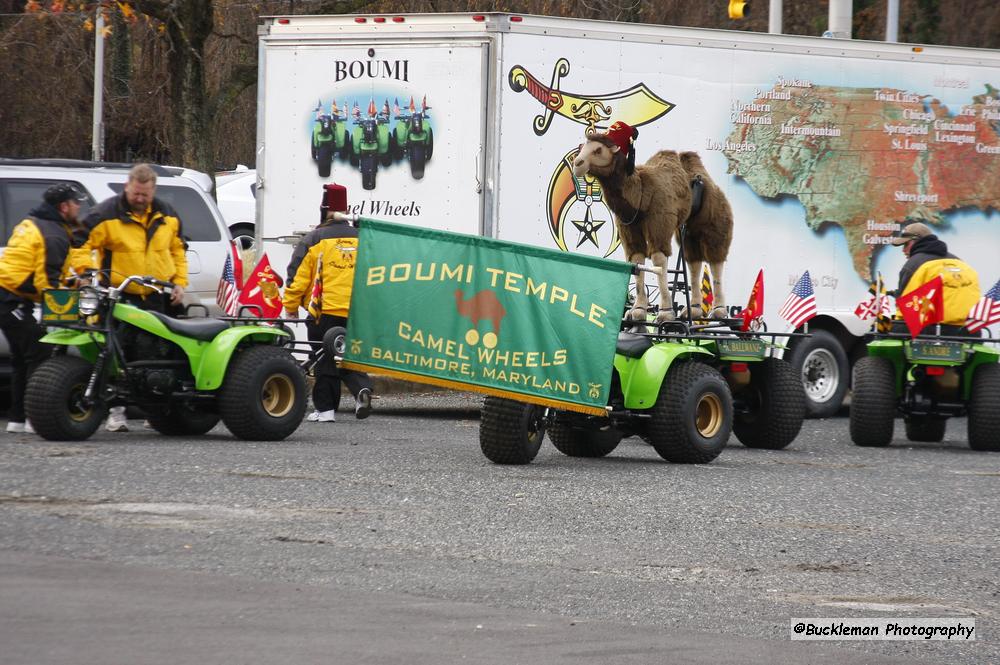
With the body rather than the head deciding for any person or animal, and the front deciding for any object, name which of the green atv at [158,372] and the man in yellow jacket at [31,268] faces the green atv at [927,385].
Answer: the man in yellow jacket

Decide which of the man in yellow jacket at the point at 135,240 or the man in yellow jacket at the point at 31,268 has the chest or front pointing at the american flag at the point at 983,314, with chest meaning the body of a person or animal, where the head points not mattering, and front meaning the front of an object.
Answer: the man in yellow jacket at the point at 31,268

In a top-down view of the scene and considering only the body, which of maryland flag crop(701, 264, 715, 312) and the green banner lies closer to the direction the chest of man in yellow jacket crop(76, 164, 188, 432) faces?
the green banner

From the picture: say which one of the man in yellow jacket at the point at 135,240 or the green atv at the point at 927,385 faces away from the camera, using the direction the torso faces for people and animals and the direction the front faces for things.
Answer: the green atv

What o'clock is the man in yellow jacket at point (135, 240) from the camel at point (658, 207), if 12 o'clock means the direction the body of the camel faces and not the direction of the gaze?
The man in yellow jacket is roughly at 1 o'clock from the camel.

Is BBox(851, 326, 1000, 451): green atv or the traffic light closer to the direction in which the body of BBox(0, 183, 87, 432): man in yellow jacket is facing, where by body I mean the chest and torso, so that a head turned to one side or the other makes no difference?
the green atv

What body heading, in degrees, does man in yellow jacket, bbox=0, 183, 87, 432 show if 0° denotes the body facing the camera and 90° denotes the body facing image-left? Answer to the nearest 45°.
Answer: approximately 270°

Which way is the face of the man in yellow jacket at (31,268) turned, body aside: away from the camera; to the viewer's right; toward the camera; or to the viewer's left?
to the viewer's right

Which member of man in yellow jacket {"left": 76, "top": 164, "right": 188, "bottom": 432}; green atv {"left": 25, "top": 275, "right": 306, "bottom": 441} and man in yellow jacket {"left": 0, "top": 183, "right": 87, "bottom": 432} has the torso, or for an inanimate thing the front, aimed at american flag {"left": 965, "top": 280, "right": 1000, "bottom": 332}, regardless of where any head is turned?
man in yellow jacket {"left": 0, "top": 183, "right": 87, "bottom": 432}

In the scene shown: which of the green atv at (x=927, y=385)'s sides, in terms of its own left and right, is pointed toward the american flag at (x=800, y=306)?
left

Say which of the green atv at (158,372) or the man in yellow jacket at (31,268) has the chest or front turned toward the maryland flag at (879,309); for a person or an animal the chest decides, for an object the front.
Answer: the man in yellow jacket

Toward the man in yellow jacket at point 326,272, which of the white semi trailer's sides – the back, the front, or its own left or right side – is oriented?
back
